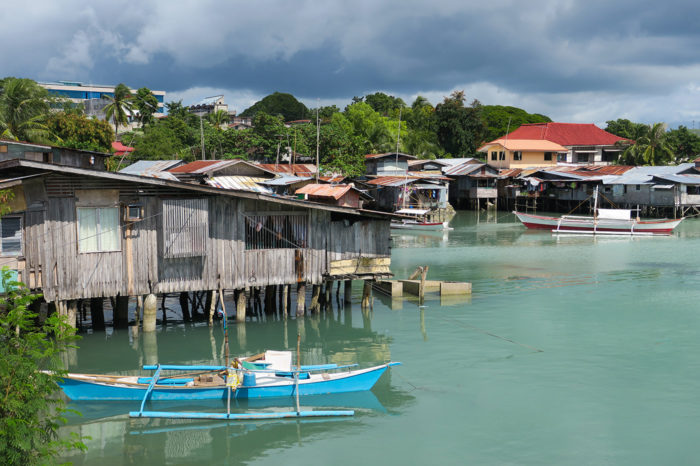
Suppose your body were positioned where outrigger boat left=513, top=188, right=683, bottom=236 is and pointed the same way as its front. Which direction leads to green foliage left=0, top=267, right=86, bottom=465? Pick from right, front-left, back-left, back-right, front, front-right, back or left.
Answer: left

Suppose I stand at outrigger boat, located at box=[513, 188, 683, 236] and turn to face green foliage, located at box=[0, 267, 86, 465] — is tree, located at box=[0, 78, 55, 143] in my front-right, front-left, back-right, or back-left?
front-right

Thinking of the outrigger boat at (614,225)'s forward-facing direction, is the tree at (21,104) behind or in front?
in front

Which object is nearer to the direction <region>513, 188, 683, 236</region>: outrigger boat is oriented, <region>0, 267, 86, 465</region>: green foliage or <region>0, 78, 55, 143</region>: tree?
the tree

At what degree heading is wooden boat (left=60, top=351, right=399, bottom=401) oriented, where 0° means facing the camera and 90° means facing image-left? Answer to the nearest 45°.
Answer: approximately 270°

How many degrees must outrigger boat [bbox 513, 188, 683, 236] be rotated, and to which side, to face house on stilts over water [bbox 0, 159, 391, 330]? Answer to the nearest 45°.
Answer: approximately 90° to its left

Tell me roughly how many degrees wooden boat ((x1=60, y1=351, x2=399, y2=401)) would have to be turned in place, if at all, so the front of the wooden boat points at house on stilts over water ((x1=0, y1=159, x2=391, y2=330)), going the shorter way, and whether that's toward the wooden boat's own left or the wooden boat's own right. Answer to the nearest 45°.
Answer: approximately 90° to the wooden boat's own left

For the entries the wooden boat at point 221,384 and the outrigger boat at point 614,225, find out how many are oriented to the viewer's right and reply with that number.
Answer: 1

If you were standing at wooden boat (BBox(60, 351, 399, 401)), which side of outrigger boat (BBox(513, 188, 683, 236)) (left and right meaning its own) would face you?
left

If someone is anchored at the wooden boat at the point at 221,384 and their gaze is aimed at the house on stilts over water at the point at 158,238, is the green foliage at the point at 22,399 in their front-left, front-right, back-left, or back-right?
back-left

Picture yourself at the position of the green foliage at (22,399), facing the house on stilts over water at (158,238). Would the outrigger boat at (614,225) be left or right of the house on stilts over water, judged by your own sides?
right

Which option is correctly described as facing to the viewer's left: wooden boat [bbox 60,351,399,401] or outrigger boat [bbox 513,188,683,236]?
the outrigger boat

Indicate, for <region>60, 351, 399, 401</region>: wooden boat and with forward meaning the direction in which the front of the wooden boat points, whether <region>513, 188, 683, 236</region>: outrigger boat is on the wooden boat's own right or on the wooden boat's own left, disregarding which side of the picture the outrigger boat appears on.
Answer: on the wooden boat's own left

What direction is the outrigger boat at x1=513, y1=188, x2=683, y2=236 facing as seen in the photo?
to the viewer's left

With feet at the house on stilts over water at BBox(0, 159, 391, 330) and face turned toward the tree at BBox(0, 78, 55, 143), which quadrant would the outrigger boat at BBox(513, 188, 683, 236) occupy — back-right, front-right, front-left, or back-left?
front-right
